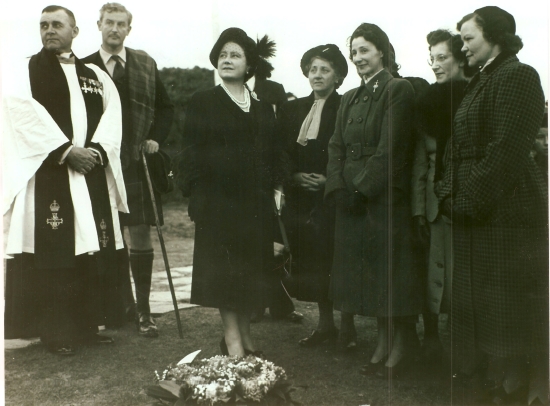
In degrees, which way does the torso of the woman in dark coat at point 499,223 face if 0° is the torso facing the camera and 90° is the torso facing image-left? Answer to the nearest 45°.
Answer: approximately 90°

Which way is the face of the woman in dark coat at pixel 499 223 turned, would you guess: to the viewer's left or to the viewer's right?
to the viewer's left

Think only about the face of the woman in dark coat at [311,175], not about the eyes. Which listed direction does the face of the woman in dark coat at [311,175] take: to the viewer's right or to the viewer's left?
to the viewer's left

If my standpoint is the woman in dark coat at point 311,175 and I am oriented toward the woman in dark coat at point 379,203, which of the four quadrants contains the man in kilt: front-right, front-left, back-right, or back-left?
back-right

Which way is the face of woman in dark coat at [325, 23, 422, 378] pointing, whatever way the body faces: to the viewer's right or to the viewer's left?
to the viewer's left

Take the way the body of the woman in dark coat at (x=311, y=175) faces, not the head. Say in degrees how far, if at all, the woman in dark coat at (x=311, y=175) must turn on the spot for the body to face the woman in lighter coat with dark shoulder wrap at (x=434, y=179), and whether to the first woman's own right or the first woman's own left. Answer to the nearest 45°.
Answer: approximately 135° to the first woman's own left
